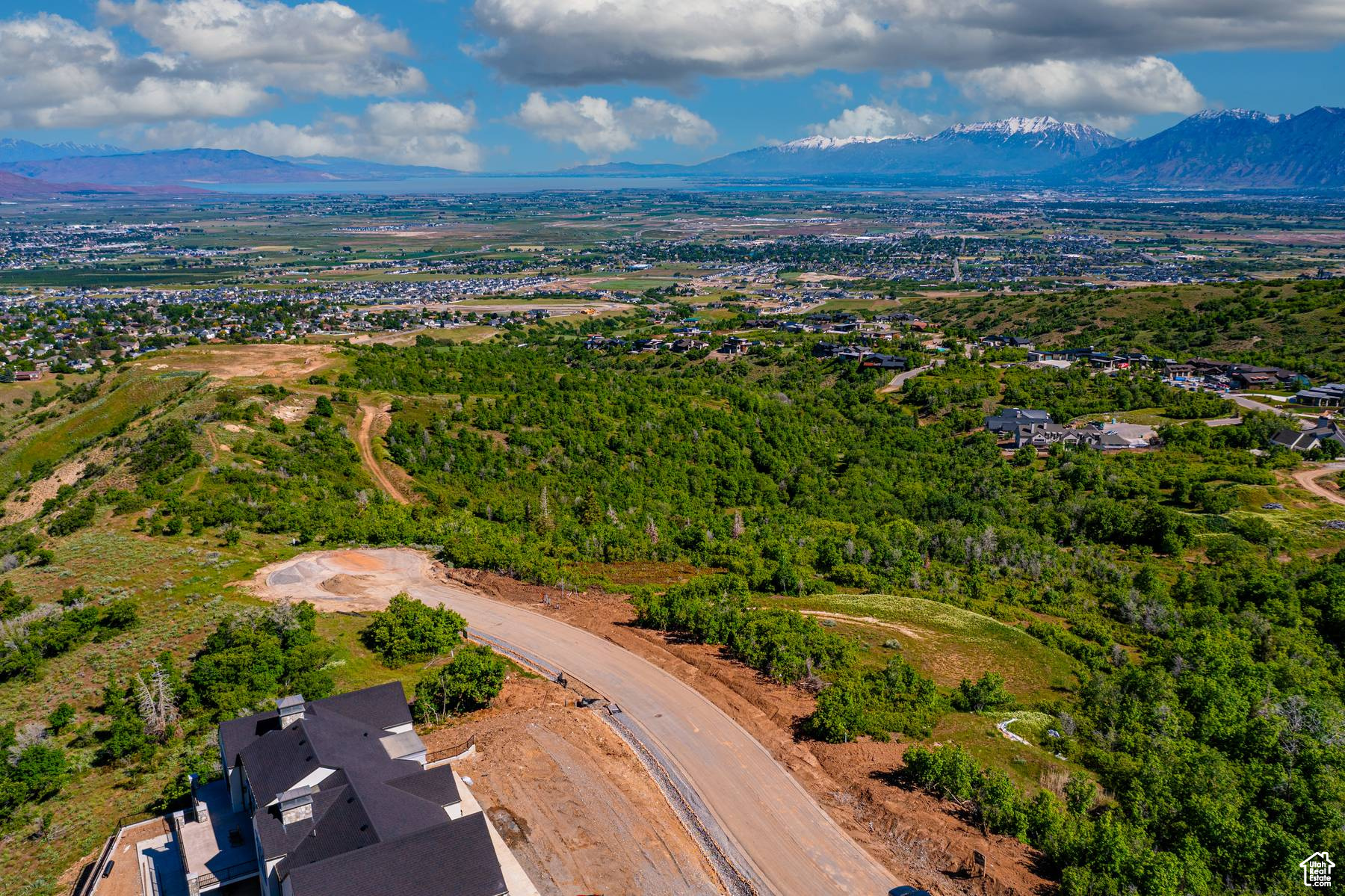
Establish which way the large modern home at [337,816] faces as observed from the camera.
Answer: facing to the right of the viewer

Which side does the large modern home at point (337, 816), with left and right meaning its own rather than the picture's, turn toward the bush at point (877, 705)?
front

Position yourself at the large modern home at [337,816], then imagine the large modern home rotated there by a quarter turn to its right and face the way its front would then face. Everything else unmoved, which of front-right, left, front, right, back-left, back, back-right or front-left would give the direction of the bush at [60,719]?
back-right
